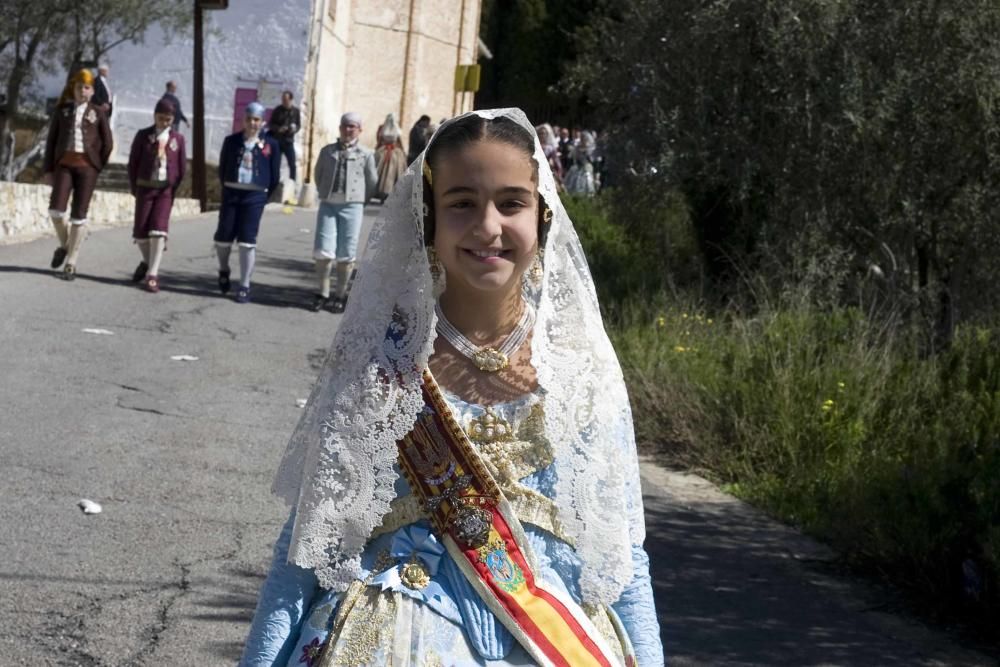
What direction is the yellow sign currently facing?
toward the camera

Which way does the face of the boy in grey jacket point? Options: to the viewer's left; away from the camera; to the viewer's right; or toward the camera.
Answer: toward the camera

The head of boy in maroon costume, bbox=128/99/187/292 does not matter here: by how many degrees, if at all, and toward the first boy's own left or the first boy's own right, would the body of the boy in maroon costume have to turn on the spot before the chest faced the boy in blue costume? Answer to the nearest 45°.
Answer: approximately 90° to the first boy's own left

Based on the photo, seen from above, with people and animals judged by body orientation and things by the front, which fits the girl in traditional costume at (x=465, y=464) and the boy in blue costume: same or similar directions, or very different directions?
same or similar directions

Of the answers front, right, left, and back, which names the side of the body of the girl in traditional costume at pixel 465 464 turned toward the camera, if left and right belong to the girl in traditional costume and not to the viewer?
front

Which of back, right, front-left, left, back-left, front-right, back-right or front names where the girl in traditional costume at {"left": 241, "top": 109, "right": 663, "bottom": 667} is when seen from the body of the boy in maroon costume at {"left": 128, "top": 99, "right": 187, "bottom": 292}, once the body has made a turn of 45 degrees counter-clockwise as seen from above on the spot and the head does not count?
front-right

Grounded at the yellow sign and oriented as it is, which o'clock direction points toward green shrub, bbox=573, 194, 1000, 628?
The green shrub is roughly at 12 o'clock from the yellow sign.

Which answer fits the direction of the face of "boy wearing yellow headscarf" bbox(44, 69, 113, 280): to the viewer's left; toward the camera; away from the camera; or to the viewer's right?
toward the camera

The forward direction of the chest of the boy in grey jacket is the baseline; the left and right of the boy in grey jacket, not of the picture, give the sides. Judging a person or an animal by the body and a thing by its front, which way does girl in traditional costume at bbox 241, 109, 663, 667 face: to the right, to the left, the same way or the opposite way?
the same way

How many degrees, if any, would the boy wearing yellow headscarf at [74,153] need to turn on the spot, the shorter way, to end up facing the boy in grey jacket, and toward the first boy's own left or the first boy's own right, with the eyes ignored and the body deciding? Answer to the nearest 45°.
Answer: approximately 45° to the first boy's own left

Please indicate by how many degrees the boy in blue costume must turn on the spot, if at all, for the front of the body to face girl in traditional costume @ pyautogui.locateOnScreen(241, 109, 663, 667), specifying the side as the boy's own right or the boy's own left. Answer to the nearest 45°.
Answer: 0° — they already face them

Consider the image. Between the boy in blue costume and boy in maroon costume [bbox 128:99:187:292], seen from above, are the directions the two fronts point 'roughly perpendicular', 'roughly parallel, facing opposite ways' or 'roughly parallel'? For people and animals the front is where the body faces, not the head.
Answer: roughly parallel

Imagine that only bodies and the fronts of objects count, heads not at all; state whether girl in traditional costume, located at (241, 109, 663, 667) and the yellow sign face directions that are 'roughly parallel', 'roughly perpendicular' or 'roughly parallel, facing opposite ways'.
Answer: roughly parallel

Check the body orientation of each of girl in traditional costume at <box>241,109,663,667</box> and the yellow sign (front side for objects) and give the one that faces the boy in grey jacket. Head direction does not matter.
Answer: the yellow sign

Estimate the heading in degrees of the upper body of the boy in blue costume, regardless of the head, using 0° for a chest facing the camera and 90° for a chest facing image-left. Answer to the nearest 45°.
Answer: approximately 0°

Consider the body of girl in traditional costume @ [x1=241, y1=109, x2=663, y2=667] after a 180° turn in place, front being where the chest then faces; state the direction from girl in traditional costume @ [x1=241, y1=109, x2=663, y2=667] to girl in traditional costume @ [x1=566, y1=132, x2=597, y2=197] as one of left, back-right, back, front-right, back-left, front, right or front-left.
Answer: front

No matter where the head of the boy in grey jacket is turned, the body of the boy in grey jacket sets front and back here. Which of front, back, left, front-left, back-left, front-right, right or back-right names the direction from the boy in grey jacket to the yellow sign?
back

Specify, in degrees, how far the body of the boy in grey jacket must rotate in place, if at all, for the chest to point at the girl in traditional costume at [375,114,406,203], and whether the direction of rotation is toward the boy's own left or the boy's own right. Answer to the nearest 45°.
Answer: approximately 180°

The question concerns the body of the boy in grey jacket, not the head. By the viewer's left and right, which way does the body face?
facing the viewer

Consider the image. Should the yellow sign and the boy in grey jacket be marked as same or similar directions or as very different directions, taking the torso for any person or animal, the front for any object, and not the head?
same or similar directions
